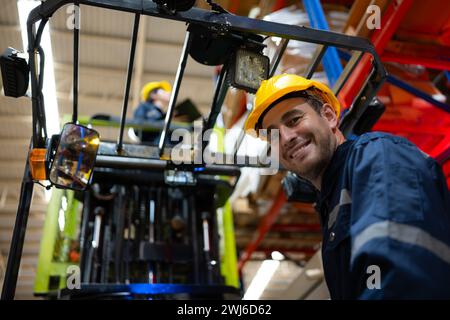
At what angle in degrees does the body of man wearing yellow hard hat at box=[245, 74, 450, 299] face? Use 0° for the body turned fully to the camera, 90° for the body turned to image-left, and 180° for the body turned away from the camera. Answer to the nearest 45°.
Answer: approximately 45°

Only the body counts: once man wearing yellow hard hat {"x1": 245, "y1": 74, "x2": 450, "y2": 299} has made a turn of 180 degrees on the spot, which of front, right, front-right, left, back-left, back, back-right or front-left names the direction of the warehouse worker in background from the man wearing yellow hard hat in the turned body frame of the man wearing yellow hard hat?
left
